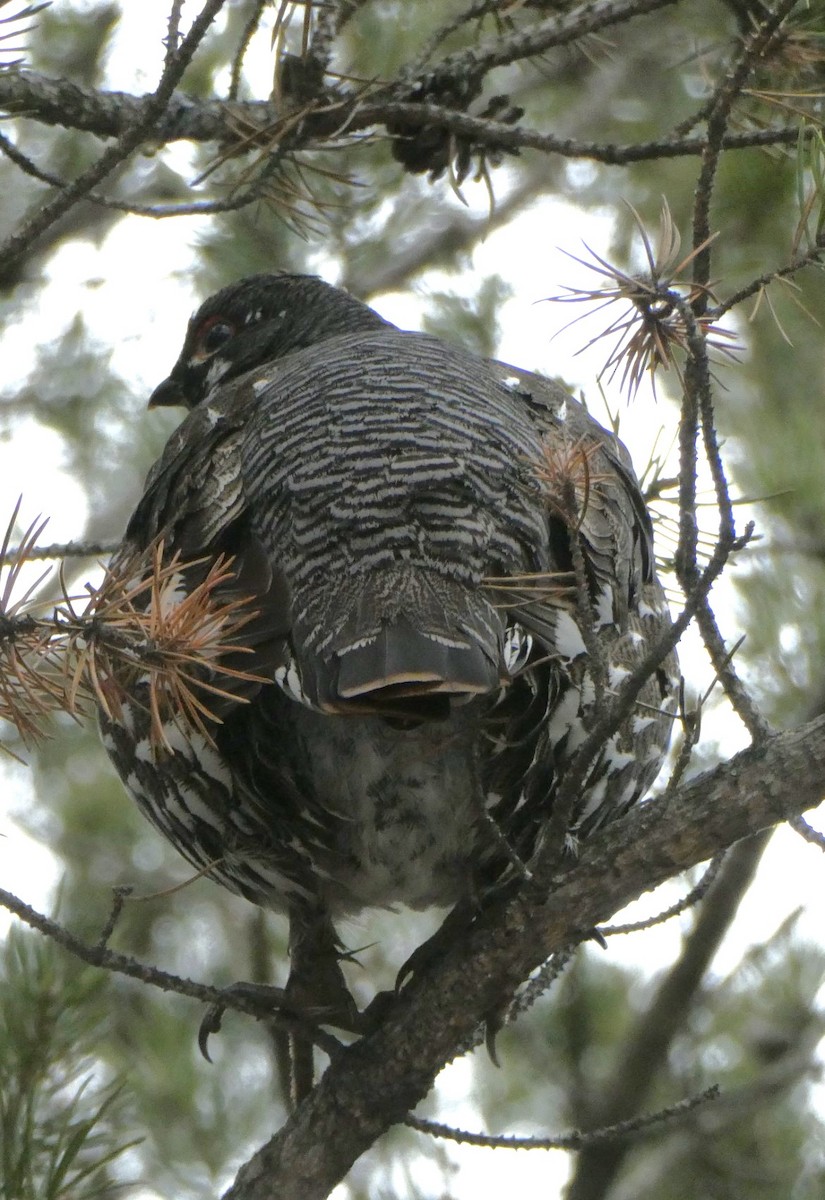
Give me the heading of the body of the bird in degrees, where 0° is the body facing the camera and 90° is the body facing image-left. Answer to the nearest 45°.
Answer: approximately 180°
